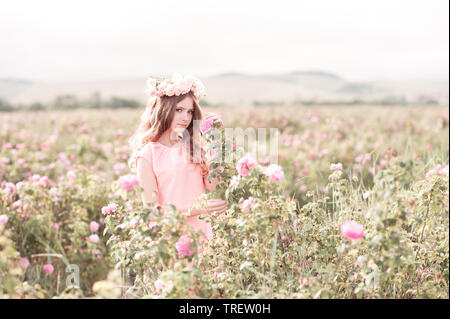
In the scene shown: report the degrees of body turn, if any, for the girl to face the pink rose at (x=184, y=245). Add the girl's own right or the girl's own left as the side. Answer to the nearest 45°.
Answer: approximately 45° to the girl's own right

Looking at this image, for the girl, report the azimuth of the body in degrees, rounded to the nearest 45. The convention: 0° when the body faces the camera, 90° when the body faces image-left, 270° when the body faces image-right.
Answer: approximately 315°

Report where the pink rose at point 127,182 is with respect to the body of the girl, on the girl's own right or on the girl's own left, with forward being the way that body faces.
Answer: on the girl's own right
